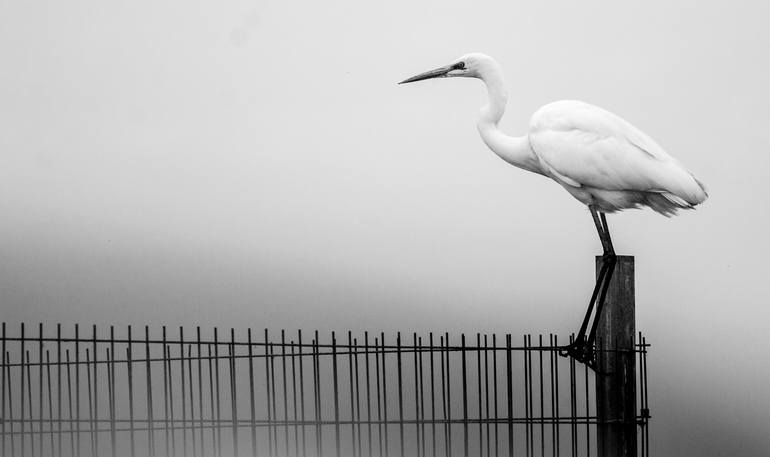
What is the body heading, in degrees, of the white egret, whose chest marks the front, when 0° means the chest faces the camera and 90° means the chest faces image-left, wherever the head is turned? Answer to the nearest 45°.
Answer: approximately 90°
